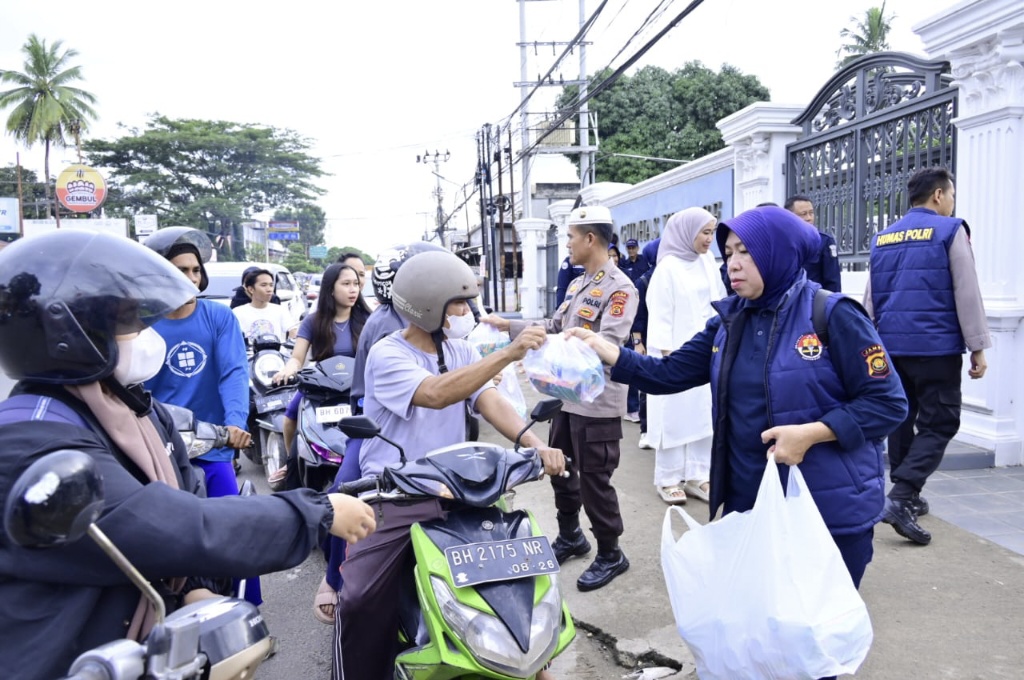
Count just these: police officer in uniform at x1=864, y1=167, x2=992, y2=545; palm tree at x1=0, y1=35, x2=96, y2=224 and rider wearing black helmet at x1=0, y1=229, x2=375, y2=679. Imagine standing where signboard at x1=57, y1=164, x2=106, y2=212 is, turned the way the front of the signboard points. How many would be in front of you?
2

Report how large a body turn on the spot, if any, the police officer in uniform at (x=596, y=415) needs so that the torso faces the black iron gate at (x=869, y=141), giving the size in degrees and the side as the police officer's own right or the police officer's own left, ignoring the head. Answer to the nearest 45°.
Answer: approximately 180°

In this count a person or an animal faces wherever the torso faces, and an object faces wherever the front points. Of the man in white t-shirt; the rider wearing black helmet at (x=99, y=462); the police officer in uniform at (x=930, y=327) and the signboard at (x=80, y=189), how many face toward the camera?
2

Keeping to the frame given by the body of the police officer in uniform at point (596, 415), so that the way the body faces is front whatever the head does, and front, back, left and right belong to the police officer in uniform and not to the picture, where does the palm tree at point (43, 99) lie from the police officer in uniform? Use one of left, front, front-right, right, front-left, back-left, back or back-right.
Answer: right

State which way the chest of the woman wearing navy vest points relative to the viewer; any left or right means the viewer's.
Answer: facing the viewer and to the left of the viewer

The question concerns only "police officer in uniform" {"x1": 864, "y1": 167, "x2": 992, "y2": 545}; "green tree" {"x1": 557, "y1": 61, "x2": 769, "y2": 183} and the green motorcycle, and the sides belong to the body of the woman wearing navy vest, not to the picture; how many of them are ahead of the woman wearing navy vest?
1

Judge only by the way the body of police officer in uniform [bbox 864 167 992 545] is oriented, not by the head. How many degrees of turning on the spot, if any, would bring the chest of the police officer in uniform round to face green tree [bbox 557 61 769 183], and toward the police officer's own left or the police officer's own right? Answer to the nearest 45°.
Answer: approximately 45° to the police officer's own left

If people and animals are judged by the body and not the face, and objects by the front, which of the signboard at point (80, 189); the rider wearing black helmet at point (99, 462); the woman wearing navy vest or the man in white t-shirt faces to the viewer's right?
the rider wearing black helmet

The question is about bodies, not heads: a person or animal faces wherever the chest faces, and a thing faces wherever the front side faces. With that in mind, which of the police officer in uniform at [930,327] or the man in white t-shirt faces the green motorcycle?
the man in white t-shirt

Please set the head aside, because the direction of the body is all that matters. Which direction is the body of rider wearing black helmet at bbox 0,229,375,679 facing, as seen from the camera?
to the viewer's right

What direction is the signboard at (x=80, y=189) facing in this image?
toward the camera

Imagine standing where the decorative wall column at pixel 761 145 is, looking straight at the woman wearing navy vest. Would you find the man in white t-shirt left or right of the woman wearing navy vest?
right

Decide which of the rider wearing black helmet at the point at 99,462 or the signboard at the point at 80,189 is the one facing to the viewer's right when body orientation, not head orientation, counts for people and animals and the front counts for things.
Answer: the rider wearing black helmet

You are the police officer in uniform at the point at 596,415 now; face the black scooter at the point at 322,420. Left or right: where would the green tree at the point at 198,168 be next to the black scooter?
right

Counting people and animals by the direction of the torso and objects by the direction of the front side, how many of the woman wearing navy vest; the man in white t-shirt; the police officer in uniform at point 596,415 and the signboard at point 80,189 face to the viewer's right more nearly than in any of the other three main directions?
0

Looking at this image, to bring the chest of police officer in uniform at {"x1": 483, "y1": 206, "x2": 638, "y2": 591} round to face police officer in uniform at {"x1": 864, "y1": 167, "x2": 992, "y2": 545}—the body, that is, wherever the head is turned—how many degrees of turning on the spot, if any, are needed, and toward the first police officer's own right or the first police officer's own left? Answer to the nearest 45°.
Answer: approximately 135° to the first police officer's own left

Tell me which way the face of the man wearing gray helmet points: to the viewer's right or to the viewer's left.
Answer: to the viewer's right
